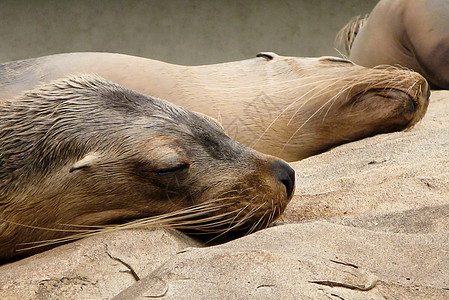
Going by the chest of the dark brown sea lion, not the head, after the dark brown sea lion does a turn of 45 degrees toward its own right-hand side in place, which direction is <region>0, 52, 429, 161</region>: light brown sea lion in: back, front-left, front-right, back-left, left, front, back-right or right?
left

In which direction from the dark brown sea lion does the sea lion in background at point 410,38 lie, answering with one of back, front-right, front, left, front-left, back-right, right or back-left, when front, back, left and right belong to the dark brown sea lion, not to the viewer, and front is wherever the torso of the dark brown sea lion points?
front-left

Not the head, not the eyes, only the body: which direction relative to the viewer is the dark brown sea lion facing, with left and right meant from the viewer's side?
facing to the right of the viewer
